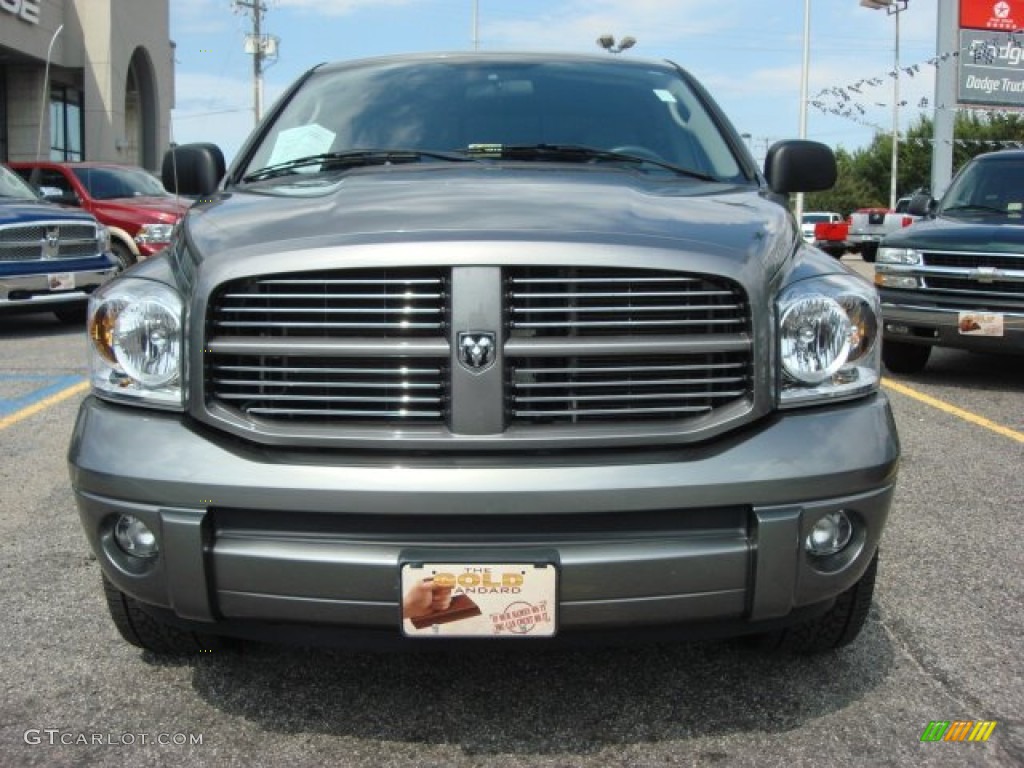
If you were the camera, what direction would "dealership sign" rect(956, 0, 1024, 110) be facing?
facing the viewer

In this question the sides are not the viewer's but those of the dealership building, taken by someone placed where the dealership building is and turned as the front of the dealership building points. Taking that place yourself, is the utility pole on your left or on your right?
on your left

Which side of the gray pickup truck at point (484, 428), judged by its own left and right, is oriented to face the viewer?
front

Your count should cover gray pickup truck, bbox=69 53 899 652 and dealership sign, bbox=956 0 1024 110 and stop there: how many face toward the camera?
2

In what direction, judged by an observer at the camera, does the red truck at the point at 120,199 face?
facing the viewer and to the right of the viewer

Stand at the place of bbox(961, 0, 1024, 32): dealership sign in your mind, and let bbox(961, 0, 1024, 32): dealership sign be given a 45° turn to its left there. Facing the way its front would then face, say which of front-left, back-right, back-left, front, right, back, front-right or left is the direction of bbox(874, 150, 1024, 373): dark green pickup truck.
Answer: front-right

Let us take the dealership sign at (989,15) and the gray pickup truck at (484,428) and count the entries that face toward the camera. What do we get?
2

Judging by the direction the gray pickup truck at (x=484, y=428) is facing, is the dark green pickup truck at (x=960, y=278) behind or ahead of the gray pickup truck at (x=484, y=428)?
behind

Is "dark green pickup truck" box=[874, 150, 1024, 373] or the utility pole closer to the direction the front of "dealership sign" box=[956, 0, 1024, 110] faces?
the dark green pickup truck

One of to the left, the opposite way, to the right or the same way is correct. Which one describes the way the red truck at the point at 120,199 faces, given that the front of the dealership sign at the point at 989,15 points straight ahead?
to the left
